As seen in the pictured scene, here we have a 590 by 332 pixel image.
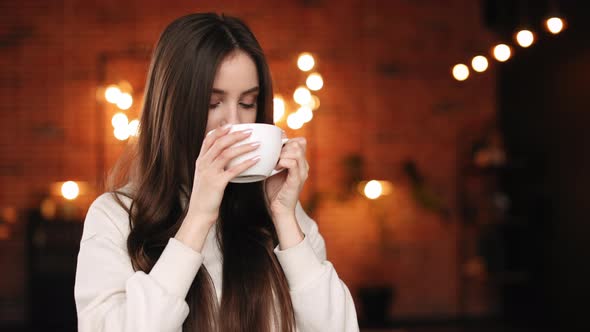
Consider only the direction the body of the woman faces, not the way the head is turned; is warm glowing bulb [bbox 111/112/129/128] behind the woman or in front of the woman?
behind

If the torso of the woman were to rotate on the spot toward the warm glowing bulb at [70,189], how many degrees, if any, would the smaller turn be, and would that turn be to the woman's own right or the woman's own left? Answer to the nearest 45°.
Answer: approximately 135° to the woman's own left

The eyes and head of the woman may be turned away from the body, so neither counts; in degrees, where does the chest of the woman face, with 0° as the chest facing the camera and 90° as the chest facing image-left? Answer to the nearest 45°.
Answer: approximately 315°

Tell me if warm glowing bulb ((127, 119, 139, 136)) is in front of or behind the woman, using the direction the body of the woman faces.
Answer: behind

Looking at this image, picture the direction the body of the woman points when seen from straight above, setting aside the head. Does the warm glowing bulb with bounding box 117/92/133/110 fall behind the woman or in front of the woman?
behind

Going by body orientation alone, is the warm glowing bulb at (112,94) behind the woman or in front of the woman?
behind
